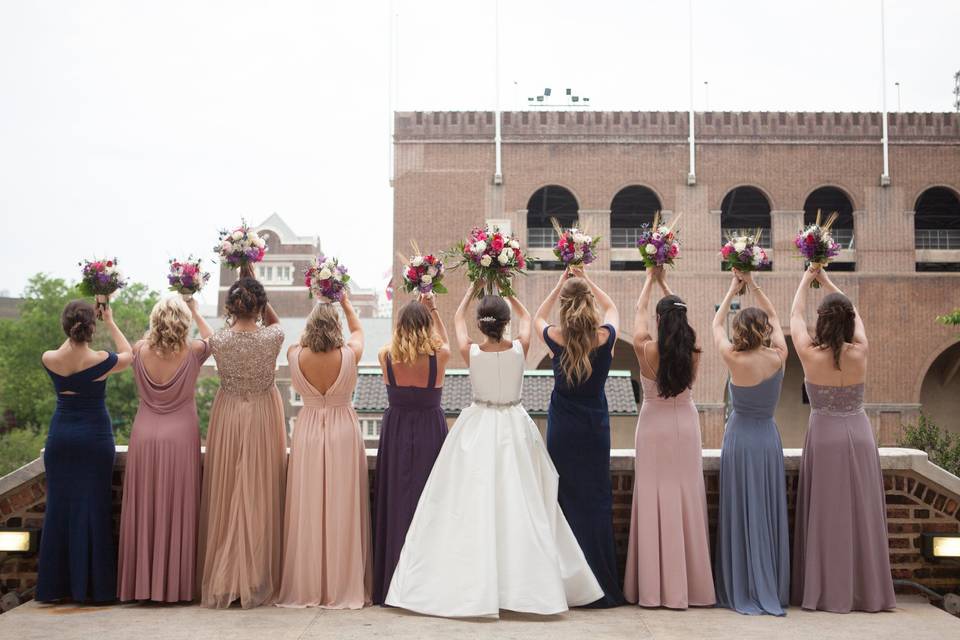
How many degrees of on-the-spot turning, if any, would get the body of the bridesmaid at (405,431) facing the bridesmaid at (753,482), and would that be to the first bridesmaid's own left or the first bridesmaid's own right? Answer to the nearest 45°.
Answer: approximately 90° to the first bridesmaid's own right

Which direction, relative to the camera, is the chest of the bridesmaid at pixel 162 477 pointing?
away from the camera

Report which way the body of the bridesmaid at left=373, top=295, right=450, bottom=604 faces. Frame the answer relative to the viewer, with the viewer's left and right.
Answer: facing away from the viewer

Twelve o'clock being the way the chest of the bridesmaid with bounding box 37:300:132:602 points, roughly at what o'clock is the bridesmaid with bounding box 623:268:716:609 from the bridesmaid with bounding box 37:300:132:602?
the bridesmaid with bounding box 623:268:716:609 is roughly at 4 o'clock from the bridesmaid with bounding box 37:300:132:602.

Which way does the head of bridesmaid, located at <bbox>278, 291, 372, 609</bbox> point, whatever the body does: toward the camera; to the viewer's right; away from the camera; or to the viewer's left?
away from the camera

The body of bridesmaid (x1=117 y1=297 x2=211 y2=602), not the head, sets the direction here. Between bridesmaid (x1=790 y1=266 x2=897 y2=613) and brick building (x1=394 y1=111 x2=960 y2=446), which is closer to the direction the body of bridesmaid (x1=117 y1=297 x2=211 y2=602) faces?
the brick building

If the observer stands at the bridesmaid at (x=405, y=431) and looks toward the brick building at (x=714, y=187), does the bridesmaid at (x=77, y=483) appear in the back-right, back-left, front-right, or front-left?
back-left

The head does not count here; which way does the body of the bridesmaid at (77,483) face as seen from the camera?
away from the camera

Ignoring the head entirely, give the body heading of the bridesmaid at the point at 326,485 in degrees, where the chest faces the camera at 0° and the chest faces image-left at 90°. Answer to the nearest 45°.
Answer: approximately 180°

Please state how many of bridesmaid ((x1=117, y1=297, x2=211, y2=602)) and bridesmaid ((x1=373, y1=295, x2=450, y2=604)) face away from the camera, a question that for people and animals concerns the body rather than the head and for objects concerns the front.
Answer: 2

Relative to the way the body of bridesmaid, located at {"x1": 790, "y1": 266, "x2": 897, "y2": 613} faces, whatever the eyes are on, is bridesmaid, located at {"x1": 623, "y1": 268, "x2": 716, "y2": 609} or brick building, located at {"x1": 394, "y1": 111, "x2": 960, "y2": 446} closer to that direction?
the brick building

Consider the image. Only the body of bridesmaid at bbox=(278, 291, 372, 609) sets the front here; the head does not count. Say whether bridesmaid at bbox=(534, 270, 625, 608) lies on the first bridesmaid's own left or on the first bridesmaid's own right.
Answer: on the first bridesmaid's own right

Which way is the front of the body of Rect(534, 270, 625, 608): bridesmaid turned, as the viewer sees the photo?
away from the camera

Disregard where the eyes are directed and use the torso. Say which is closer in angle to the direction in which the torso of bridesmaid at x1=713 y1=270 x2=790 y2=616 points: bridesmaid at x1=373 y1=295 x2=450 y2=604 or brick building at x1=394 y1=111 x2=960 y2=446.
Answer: the brick building

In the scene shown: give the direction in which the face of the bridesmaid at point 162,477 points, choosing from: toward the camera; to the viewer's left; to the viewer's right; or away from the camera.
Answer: away from the camera

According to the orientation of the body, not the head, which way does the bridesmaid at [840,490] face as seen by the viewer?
away from the camera

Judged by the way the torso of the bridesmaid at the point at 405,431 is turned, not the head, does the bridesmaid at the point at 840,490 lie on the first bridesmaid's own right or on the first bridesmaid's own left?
on the first bridesmaid's own right

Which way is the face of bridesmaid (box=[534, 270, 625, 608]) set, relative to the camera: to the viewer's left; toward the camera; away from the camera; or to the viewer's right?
away from the camera
